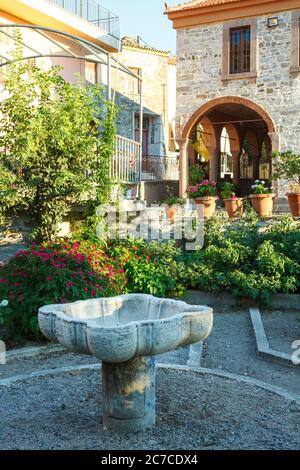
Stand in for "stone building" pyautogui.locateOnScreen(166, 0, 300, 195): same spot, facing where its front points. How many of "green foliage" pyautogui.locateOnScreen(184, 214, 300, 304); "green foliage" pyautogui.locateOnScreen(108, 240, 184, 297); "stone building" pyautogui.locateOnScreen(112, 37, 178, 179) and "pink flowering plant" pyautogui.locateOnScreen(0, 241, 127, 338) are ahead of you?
3

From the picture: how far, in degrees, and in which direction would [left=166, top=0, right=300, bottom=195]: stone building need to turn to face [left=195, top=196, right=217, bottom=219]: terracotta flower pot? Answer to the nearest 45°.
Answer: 0° — it already faces it

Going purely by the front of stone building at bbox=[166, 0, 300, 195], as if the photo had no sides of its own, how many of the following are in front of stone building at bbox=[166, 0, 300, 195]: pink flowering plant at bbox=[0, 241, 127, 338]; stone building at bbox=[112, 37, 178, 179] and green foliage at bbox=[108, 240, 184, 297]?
2

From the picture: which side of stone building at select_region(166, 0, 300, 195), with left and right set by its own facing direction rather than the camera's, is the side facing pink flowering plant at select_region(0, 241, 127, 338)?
front

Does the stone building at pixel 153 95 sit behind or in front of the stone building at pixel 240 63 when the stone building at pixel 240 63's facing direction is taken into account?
behind

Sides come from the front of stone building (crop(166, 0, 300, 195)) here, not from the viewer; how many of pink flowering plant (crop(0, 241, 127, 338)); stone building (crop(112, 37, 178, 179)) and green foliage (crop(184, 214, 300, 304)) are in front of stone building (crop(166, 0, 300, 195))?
2

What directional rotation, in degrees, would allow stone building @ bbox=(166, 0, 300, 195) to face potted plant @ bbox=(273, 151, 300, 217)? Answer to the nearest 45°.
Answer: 0° — it already faces it

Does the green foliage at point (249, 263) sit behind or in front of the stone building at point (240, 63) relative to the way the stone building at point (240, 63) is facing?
in front

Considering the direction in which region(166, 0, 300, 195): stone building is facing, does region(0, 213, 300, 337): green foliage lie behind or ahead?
ahead

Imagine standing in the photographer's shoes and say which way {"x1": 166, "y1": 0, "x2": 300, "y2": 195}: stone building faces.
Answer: facing the viewer
